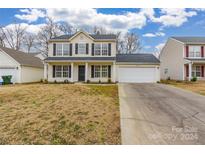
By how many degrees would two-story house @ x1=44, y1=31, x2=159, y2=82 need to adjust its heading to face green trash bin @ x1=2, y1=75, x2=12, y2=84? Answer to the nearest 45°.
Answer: approximately 90° to its right

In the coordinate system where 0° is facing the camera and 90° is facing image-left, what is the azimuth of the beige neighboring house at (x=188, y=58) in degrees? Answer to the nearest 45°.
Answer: approximately 315°

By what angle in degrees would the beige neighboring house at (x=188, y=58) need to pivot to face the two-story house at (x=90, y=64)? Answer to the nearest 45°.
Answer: approximately 90° to its right

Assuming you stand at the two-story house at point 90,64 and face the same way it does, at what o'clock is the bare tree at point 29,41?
The bare tree is roughly at 5 o'clock from the two-story house.

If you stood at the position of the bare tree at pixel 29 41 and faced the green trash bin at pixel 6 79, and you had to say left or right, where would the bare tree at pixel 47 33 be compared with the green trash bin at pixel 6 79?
left

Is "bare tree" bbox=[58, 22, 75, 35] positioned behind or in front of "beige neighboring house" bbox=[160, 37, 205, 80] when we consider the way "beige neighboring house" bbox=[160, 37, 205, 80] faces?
behind

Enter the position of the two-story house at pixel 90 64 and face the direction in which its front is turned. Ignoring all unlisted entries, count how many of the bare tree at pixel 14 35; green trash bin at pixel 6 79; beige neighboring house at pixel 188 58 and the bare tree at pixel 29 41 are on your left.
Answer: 1

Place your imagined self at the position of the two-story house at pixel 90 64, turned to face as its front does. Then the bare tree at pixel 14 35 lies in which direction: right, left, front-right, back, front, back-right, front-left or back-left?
back-right

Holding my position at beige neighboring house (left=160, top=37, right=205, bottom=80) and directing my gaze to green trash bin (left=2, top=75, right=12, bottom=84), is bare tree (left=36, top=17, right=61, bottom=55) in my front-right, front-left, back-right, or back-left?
front-right

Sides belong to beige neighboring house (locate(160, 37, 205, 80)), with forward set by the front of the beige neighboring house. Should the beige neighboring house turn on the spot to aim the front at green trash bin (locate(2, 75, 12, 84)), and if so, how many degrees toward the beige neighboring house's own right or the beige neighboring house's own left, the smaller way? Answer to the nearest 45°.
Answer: approximately 90° to the beige neighboring house's own right

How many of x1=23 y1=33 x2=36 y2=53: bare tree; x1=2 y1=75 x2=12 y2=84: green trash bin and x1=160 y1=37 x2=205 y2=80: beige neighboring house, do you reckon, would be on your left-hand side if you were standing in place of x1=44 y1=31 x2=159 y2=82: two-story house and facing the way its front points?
1

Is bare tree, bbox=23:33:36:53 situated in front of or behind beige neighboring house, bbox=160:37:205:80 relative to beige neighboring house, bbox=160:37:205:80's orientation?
behind

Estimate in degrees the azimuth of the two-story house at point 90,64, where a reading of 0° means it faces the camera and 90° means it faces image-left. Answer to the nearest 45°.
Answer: approximately 0°

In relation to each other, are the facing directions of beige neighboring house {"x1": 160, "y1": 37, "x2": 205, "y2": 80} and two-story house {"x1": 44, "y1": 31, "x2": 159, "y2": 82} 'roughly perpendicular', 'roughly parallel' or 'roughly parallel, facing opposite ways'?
roughly parallel

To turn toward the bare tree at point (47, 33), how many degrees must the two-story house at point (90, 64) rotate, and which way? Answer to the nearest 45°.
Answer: approximately 135° to its right

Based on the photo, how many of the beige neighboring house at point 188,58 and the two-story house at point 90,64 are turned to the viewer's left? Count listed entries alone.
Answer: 0

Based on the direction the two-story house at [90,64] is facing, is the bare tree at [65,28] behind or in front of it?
behind

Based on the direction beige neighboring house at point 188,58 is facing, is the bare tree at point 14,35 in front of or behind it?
behind
